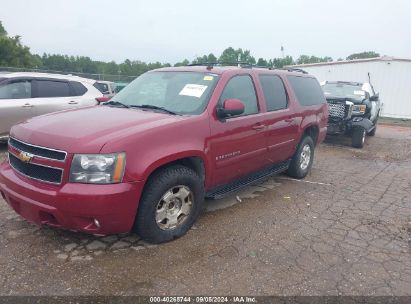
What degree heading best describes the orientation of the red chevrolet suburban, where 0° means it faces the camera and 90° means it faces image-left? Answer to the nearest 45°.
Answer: approximately 45°

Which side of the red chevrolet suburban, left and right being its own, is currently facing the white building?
back

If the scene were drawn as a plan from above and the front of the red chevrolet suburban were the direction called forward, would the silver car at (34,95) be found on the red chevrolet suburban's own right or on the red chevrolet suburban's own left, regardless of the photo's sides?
on the red chevrolet suburban's own right
